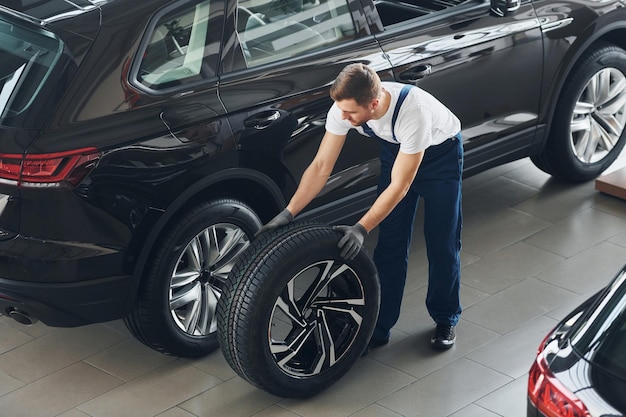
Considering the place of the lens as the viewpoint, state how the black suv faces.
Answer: facing away from the viewer and to the right of the viewer

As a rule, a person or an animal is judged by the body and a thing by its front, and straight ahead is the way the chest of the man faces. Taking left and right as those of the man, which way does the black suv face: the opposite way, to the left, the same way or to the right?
the opposite way

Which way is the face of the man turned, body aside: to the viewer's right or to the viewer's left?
to the viewer's left
